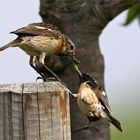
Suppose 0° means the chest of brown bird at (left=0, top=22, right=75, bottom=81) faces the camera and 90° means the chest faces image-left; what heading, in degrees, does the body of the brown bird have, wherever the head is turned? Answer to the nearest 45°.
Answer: approximately 270°
